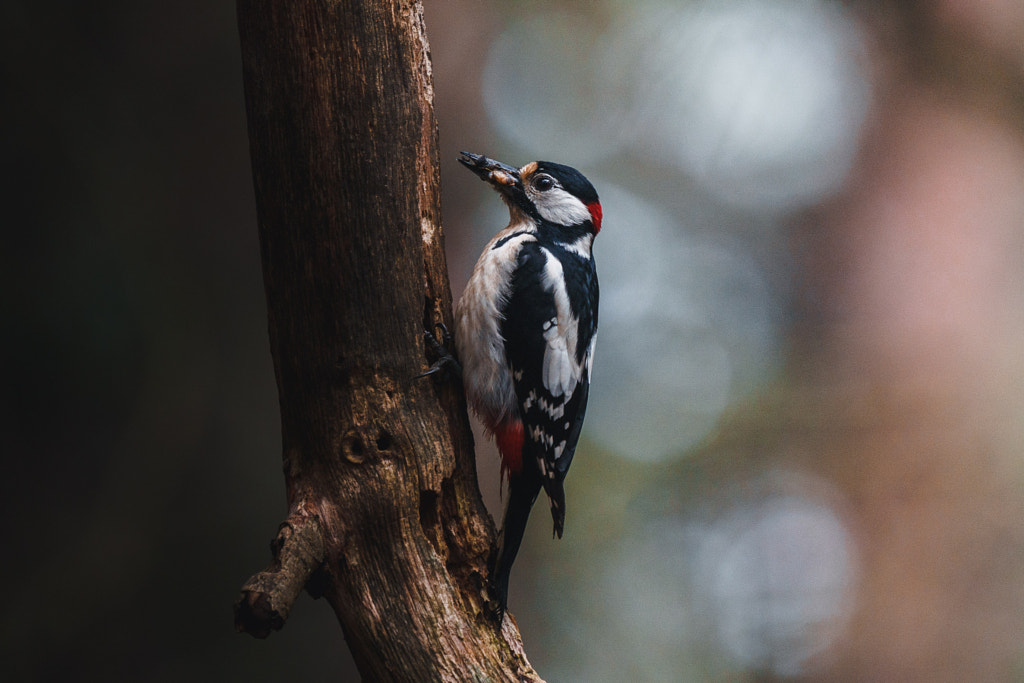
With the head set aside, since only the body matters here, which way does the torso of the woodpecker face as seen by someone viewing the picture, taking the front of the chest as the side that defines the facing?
to the viewer's left
